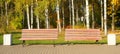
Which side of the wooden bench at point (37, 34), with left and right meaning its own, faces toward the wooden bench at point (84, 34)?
left

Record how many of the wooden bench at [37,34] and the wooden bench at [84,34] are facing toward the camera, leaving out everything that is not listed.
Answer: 2

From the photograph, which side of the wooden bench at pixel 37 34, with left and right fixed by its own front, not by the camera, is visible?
front

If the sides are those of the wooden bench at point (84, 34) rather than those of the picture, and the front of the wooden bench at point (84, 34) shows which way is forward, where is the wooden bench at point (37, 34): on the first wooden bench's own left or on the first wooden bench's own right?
on the first wooden bench's own right

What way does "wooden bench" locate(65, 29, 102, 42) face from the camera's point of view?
toward the camera
